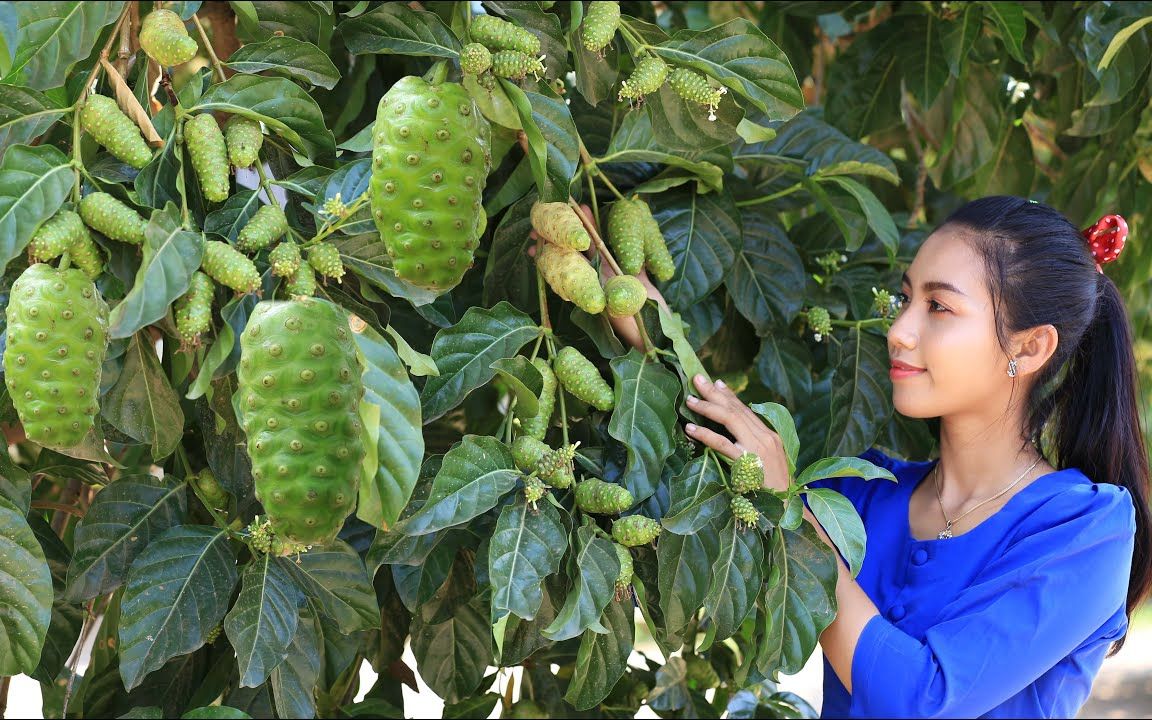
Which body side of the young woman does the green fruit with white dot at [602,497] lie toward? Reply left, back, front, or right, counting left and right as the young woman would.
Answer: front

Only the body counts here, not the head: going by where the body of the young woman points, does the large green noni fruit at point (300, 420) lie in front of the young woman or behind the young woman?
in front

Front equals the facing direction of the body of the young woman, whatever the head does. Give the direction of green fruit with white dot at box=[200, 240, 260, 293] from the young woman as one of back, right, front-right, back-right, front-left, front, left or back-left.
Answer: front

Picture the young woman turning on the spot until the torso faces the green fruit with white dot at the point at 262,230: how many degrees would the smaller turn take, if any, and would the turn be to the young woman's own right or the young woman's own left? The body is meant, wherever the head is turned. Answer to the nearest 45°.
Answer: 0° — they already face it

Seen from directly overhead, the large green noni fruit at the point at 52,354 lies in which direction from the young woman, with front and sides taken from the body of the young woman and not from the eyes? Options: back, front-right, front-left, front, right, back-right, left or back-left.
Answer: front

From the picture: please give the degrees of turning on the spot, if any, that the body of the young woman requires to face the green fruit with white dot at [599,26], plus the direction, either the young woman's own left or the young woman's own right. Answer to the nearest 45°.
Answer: approximately 45° to the young woman's own right

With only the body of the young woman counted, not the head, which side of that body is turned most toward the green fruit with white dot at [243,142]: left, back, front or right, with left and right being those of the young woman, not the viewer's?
front

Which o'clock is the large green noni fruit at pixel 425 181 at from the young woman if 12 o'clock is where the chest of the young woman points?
The large green noni fruit is roughly at 12 o'clock from the young woman.
